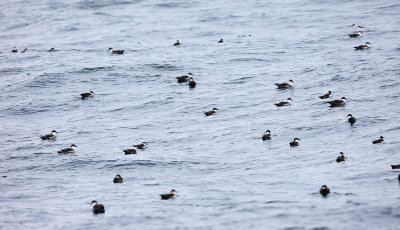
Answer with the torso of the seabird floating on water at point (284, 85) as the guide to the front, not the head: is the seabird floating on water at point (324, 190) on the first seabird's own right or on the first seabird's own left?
on the first seabird's own right

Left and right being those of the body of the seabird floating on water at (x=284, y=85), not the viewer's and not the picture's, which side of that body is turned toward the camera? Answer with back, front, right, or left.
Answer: right

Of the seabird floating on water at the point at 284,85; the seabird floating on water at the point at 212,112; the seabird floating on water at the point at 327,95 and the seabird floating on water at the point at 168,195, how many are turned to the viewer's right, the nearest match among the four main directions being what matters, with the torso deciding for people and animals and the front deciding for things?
4

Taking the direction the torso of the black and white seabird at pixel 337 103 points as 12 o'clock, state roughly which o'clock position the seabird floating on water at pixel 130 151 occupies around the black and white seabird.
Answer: The seabird floating on water is roughly at 5 o'clock from the black and white seabird.

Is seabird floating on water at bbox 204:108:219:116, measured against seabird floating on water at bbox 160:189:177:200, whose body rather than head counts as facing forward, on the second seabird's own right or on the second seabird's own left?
on the second seabird's own left

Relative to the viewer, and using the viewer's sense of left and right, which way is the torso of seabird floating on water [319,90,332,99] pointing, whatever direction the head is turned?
facing to the right of the viewer

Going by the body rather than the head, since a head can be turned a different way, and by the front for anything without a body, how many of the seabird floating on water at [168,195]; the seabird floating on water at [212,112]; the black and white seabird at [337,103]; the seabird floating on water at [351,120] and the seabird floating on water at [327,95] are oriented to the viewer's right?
4

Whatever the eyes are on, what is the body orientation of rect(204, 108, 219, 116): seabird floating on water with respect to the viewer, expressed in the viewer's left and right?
facing to the right of the viewer

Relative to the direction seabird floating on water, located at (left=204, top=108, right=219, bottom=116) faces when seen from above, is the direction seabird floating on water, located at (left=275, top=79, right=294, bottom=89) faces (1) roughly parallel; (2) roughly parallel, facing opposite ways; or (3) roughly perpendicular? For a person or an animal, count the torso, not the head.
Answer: roughly parallel

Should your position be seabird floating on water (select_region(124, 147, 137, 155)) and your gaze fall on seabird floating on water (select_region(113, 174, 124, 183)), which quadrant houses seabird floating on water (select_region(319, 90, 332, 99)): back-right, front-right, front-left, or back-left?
back-left

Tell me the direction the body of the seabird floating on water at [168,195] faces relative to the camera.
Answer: to the viewer's right

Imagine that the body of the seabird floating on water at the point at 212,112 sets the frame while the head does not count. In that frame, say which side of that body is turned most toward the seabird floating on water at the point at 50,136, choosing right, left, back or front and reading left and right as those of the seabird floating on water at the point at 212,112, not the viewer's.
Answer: back
